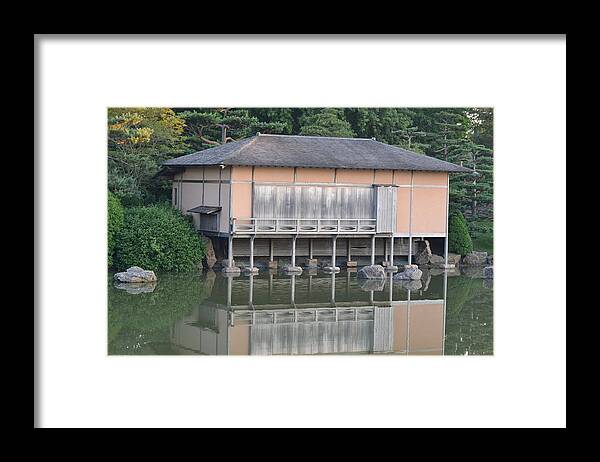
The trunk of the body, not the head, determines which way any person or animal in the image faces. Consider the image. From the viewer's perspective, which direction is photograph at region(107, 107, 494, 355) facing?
toward the camera
